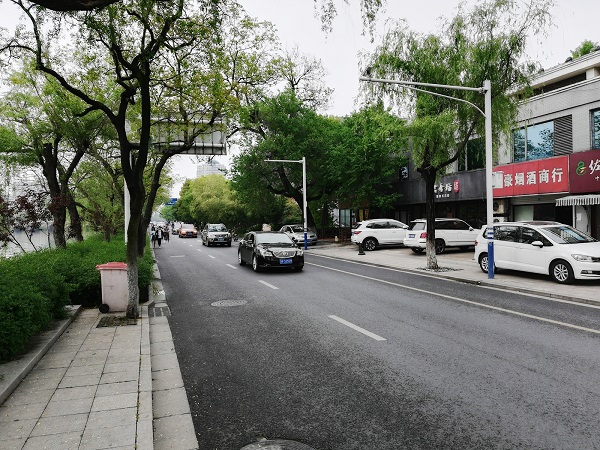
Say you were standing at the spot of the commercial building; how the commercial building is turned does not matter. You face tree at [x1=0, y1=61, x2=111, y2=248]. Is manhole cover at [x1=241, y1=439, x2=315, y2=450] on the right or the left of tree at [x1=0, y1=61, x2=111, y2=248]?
left

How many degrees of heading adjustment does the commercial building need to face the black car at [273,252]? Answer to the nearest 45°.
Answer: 0° — it already faces it

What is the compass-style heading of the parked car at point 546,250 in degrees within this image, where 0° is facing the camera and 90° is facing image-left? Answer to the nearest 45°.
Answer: approximately 315°

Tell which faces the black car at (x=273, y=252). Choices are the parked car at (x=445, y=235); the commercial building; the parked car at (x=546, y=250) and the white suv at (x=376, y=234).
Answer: the commercial building

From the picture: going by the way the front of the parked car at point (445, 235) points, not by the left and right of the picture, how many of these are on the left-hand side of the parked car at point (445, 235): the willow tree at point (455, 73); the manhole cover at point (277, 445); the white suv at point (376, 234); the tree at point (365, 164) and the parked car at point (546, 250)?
2

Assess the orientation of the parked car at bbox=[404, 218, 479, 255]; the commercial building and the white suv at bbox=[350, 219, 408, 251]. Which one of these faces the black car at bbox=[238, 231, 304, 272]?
the commercial building

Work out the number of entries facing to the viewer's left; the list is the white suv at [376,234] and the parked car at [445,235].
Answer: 0

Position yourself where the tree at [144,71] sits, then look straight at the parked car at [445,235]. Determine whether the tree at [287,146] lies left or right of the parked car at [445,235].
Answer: left

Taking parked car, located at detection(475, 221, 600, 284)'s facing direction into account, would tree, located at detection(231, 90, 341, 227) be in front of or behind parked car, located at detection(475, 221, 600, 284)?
behind

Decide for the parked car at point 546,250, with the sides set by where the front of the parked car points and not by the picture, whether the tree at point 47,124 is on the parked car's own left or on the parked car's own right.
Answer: on the parked car's own right
